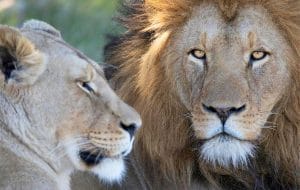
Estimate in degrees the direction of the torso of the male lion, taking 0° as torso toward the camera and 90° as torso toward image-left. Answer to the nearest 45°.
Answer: approximately 0°

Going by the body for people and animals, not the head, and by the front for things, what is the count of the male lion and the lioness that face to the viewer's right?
1

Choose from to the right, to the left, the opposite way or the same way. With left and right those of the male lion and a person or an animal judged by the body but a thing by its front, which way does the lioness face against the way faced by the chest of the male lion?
to the left

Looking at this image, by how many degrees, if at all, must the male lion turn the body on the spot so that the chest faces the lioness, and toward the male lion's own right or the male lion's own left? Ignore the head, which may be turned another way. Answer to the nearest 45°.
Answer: approximately 45° to the male lion's own right

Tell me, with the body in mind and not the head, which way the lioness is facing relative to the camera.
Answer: to the viewer's right
